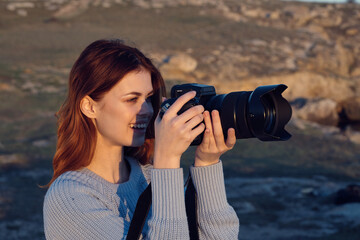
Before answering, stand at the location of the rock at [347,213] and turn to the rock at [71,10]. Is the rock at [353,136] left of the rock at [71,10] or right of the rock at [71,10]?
right

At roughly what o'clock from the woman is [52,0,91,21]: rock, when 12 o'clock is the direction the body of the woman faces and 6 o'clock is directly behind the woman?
The rock is roughly at 7 o'clock from the woman.

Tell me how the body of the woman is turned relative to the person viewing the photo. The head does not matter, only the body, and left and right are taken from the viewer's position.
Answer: facing the viewer and to the right of the viewer

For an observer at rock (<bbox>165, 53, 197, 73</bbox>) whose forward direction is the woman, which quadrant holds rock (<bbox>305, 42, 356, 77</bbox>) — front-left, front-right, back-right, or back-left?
back-left

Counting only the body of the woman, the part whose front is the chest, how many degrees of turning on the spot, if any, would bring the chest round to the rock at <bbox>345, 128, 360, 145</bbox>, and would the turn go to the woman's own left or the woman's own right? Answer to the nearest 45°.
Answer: approximately 90° to the woman's own left

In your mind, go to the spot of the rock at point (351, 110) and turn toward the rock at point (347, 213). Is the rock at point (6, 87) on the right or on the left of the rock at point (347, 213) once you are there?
right

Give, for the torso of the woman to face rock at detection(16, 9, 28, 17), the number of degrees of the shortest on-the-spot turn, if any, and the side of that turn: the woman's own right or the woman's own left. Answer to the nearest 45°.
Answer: approximately 135° to the woman's own left

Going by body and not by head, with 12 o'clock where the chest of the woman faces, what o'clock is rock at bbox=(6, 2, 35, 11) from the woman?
The rock is roughly at 7 o'clock from the woman.

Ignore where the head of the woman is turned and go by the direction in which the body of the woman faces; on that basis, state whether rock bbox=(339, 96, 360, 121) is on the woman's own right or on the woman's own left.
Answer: on the woman's own left
